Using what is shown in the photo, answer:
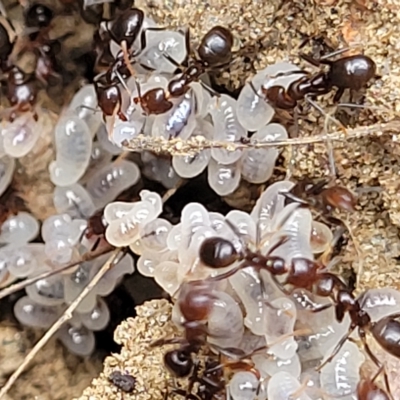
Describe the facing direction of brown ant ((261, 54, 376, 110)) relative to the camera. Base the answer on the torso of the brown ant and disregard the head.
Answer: to the viewer's left

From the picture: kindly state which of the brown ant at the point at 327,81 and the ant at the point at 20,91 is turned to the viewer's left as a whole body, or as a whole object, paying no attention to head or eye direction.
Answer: the brown ant

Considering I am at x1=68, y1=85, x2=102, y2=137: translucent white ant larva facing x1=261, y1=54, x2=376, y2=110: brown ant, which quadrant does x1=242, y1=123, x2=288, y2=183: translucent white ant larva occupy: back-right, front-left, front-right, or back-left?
front-right

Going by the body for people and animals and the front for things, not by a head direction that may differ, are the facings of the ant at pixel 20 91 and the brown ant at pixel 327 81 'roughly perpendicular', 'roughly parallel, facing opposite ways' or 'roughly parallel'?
roughly perpendicular

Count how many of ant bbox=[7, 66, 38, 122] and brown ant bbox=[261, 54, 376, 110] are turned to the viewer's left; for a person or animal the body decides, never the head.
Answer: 1
